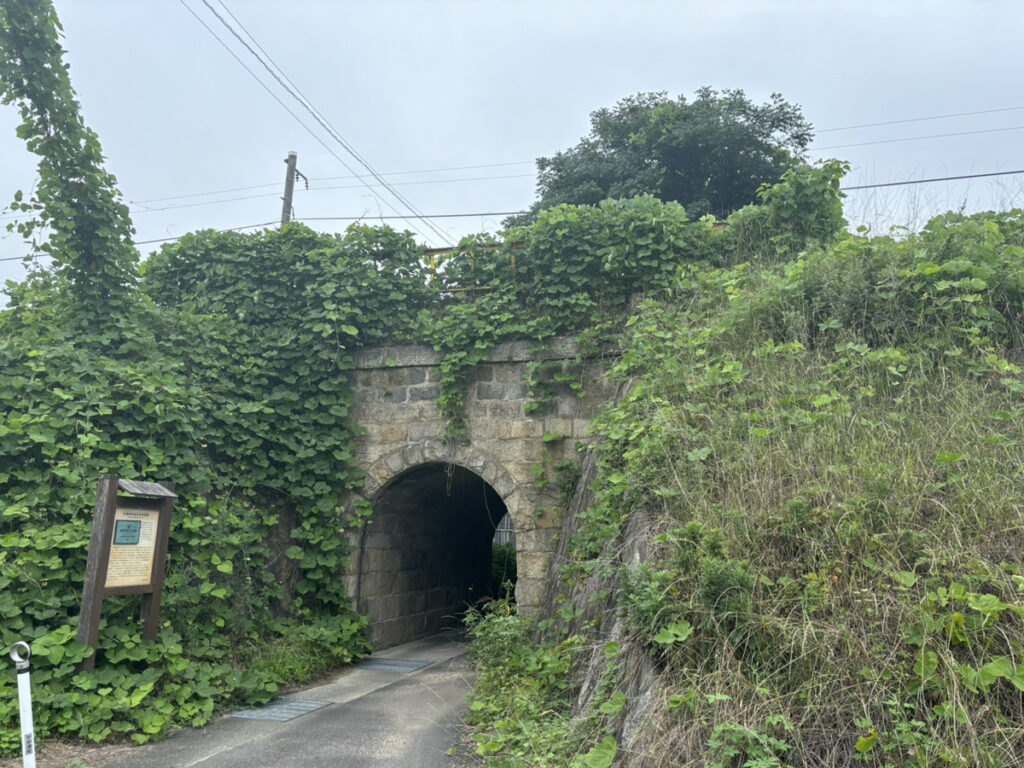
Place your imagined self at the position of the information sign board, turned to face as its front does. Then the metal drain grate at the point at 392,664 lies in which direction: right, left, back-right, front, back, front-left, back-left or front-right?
left

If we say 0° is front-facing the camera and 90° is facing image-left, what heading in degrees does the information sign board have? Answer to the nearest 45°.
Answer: approximately 315°

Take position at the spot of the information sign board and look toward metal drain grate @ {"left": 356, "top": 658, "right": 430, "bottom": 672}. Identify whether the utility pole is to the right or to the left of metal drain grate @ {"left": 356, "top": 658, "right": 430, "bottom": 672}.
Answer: left

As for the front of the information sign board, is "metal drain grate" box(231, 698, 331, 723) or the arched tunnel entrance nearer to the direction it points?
the metal drain grate

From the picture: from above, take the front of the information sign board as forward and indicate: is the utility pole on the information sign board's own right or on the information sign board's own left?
on the information sign board's own left

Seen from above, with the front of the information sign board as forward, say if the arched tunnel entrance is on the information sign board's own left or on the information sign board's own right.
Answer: on the information sign board's own left

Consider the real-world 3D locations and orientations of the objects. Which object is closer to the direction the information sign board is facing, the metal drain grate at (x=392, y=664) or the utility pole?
the metal drain grate

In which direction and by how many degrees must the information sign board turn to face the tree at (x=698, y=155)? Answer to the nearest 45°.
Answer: approximately 90° to its left
